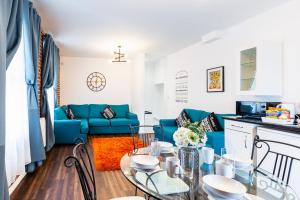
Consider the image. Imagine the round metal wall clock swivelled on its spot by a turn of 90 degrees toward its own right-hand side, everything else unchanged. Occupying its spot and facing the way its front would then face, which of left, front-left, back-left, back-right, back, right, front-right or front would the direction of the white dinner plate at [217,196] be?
left

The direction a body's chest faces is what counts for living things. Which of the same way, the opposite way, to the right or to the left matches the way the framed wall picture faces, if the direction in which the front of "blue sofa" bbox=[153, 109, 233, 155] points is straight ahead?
the same way

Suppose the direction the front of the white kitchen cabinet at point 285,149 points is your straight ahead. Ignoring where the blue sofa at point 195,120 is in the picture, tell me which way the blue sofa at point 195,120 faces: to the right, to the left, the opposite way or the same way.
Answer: the same way

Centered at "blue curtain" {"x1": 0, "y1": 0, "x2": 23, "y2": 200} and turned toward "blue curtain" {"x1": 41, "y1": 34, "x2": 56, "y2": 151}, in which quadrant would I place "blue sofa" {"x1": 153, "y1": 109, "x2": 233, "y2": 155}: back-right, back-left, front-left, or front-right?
front-right

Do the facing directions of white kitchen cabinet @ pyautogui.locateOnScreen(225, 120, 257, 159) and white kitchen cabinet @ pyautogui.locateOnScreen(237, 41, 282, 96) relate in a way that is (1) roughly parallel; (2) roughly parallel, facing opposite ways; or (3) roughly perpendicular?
roughly parallel

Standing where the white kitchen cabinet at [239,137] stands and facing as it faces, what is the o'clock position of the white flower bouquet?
The white flower bouquet is roughly at 11 o'clock from the white kitchen cabinet.

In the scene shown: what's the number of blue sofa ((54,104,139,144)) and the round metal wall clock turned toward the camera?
2

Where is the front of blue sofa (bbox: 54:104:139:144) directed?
toward the camera

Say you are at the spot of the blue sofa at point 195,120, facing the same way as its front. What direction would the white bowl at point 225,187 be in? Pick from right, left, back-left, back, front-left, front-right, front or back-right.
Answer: front-left

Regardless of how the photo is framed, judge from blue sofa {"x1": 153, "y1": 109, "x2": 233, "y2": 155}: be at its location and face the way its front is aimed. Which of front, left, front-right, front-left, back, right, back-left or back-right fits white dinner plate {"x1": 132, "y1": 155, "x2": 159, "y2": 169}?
front-left

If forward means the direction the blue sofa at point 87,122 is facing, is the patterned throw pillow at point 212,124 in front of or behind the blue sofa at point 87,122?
in front

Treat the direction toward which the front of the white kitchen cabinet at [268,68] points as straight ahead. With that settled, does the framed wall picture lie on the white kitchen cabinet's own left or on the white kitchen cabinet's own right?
on the white kitchen cabinet's own right

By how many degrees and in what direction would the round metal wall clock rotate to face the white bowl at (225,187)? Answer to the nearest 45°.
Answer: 0° — it already faces it

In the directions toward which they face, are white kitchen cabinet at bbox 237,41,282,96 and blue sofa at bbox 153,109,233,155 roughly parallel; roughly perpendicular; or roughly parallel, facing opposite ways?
roughly parallel

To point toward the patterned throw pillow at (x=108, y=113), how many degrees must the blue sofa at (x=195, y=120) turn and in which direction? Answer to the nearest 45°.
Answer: approximately 90° to its right

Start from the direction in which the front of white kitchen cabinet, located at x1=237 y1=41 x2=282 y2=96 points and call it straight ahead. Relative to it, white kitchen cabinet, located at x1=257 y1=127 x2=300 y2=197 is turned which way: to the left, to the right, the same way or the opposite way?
the same way

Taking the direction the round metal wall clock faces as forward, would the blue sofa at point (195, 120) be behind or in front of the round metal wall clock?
in front

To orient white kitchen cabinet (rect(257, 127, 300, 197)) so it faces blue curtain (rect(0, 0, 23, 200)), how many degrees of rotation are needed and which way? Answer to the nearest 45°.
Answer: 0° — it already faces it

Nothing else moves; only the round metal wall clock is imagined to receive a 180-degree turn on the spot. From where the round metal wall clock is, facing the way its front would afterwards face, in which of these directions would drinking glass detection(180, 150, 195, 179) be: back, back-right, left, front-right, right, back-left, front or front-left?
back

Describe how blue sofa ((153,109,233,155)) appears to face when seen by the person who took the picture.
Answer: facing the viewer and to the left of the viewer
